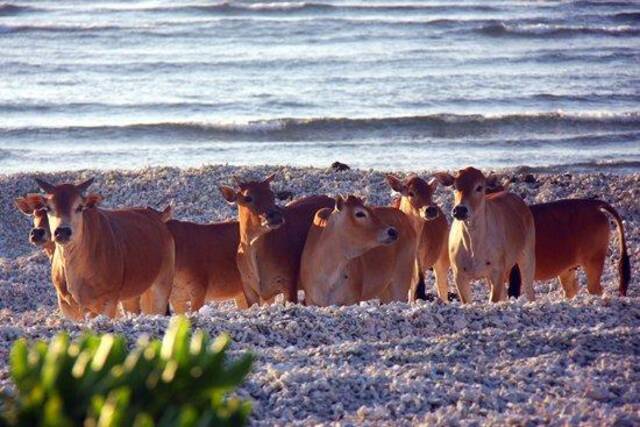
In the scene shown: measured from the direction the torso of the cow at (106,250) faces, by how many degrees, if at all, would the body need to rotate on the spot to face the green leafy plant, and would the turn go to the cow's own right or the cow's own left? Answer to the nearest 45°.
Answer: approximately 45° to the cow's own left

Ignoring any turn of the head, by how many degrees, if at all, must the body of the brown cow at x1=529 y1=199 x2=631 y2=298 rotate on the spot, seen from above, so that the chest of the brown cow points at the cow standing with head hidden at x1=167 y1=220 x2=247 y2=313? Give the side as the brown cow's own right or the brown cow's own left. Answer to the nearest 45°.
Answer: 0° — it already faces it

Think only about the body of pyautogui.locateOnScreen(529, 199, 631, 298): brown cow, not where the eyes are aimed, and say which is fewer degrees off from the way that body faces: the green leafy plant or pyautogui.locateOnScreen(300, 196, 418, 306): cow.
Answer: the cow

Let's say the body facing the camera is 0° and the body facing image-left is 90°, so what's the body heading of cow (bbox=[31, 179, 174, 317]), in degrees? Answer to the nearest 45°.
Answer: approximately 45°

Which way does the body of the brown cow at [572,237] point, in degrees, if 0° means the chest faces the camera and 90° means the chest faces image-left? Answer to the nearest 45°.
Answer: approximately 90°

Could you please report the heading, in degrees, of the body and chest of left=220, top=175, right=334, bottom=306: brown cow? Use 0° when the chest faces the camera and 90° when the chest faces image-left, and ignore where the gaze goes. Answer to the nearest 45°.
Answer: approximately 45°
